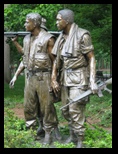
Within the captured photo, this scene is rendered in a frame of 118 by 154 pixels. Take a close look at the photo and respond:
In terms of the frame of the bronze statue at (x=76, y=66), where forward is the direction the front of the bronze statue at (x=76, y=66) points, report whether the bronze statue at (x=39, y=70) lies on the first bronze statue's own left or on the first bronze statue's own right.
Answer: on the first bronze statue's own right

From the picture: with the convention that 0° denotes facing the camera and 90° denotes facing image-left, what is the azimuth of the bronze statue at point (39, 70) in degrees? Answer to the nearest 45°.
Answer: approximately 45°

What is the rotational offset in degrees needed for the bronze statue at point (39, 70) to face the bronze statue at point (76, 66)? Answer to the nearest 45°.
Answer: approximately 90° to its left

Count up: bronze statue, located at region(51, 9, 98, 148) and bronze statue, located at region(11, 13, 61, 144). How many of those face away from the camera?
0

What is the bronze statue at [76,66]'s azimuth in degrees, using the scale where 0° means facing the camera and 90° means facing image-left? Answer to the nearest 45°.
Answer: approximately 45°
